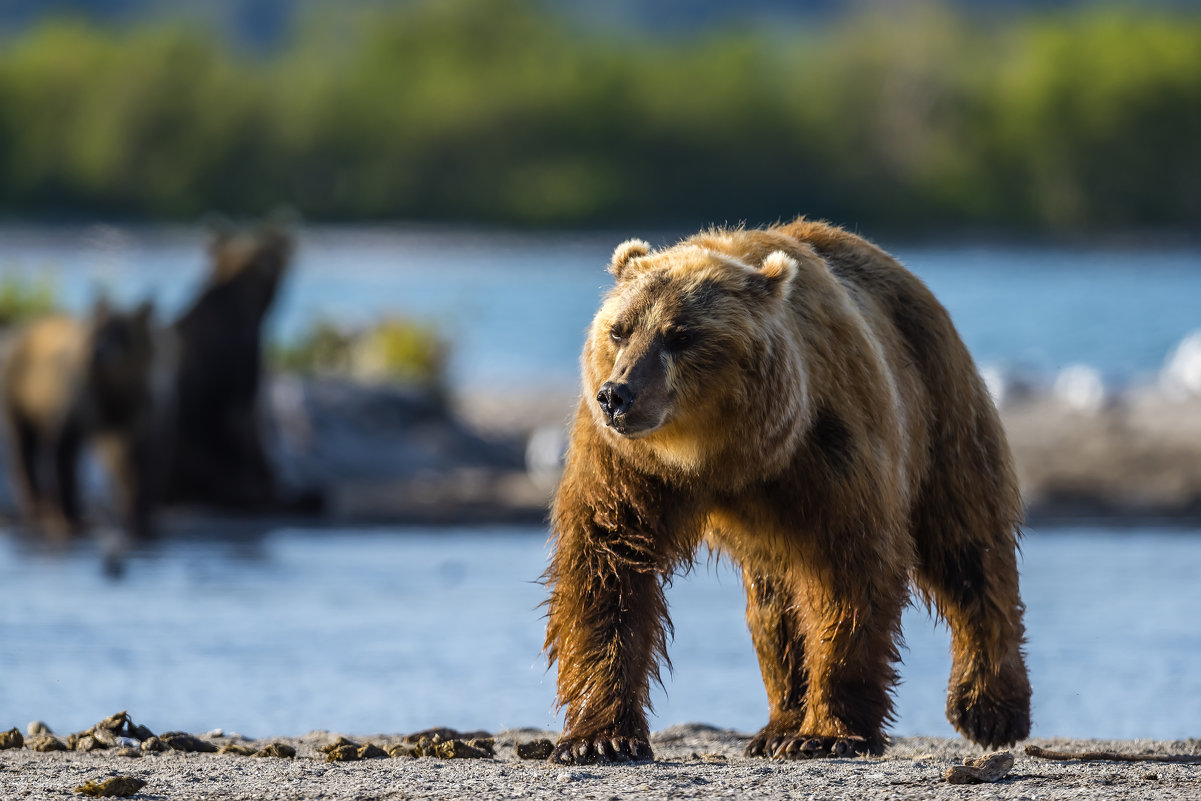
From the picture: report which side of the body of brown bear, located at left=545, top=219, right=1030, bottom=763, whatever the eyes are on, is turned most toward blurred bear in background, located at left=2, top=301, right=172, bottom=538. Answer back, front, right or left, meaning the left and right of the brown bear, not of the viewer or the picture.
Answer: right

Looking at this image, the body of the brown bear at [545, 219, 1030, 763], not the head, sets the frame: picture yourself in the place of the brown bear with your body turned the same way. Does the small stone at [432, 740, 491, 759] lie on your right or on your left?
on your right

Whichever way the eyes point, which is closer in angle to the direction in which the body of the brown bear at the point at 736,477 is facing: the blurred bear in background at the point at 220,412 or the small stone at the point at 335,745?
the small stone

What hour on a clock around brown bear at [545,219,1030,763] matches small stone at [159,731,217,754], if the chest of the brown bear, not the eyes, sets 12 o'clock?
The small stone is roughly at 2 o'clock from the brown bear.

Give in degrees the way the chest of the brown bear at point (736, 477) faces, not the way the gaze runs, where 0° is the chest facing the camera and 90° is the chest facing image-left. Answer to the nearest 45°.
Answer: approximately 45°

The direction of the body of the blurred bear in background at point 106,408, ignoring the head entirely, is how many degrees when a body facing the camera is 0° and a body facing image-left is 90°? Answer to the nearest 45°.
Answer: approximately 315°

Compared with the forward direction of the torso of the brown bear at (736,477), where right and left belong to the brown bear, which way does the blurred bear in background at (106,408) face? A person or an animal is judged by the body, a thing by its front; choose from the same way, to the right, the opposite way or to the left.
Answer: to the left

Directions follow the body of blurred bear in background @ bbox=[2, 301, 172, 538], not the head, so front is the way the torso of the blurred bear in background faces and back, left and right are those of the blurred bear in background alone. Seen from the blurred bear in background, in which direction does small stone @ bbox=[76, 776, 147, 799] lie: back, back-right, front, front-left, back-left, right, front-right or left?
front-right

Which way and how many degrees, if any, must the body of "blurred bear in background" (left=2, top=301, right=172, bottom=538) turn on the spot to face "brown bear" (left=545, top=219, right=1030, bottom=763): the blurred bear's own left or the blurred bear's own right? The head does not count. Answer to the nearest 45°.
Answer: approximately 45° to the blurred bear's own right

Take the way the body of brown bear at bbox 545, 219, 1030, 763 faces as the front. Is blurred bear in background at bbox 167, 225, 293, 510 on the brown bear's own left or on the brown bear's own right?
on the brown bear's own right

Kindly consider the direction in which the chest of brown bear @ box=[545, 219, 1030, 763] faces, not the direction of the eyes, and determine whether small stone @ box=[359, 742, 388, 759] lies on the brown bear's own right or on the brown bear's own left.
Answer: on the brown bear's own right

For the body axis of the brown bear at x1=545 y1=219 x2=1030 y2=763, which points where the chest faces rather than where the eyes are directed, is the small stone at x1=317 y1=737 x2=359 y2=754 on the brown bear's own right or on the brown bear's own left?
on the brown bear's own right

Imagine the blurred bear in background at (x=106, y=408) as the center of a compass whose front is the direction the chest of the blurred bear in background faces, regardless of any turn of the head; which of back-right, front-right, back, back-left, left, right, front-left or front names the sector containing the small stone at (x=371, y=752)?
front-right
